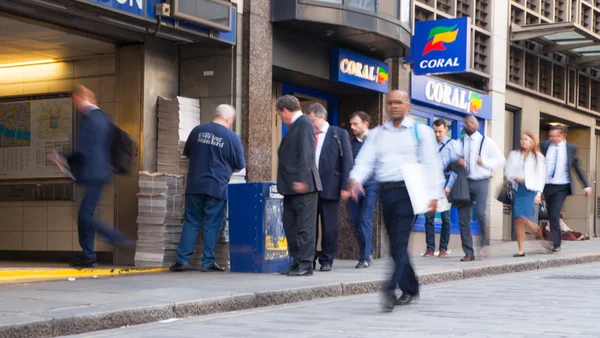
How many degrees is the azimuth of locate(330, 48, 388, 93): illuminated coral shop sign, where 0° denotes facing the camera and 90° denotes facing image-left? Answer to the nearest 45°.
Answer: approximately 315°

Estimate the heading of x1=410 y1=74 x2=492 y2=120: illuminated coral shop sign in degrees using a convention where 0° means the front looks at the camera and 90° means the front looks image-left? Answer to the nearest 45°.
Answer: approximately 315°

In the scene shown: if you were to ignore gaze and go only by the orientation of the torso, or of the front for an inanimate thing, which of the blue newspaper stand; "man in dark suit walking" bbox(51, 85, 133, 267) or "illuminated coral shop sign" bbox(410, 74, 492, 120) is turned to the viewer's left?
the man in dark suit walking

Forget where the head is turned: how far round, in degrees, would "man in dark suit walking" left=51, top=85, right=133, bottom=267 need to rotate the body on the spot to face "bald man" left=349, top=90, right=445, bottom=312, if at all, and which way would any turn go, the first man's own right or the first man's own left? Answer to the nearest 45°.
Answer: approximately 135° to the first man's own left

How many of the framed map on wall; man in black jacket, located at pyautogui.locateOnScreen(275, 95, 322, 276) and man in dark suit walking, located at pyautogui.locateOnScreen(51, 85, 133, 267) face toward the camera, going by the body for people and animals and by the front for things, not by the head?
1

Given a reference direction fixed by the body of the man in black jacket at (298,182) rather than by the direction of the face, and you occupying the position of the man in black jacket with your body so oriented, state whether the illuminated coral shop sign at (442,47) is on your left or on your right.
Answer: on your right
